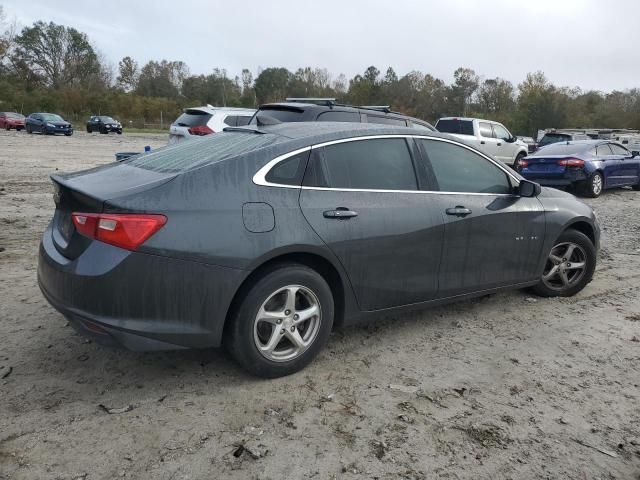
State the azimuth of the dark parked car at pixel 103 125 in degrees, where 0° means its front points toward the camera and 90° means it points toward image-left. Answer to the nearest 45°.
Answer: approximately 315°

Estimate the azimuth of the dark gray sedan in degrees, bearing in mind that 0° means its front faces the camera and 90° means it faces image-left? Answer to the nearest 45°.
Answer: approximately 225°

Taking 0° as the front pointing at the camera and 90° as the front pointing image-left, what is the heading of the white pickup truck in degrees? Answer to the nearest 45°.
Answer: approximately 225°

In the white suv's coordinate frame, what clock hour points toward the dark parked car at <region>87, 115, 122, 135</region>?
The dark parked car is roughly at 10 o'clock from the white suv.

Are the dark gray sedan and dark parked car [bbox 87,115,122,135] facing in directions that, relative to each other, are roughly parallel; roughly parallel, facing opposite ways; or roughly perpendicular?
roughly perpendicular

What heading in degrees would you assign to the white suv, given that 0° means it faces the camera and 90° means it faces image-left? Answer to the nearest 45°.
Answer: approximately 225°

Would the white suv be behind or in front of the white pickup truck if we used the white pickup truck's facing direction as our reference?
behind

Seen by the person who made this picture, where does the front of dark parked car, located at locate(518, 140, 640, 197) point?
facing away from the viewer and to the right of the viewer

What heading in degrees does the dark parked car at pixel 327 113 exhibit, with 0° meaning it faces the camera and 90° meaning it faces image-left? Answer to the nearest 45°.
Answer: approximately 225°

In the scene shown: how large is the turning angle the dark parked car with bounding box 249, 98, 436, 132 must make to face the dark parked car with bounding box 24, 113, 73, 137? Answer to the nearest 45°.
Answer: approximately 90° to its left

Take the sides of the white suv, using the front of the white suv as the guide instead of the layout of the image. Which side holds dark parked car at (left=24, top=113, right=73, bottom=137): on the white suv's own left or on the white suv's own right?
on the white suv's own left

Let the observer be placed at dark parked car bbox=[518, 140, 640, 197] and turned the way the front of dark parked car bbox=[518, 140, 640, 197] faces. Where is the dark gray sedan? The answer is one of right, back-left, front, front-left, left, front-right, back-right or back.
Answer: back-right
